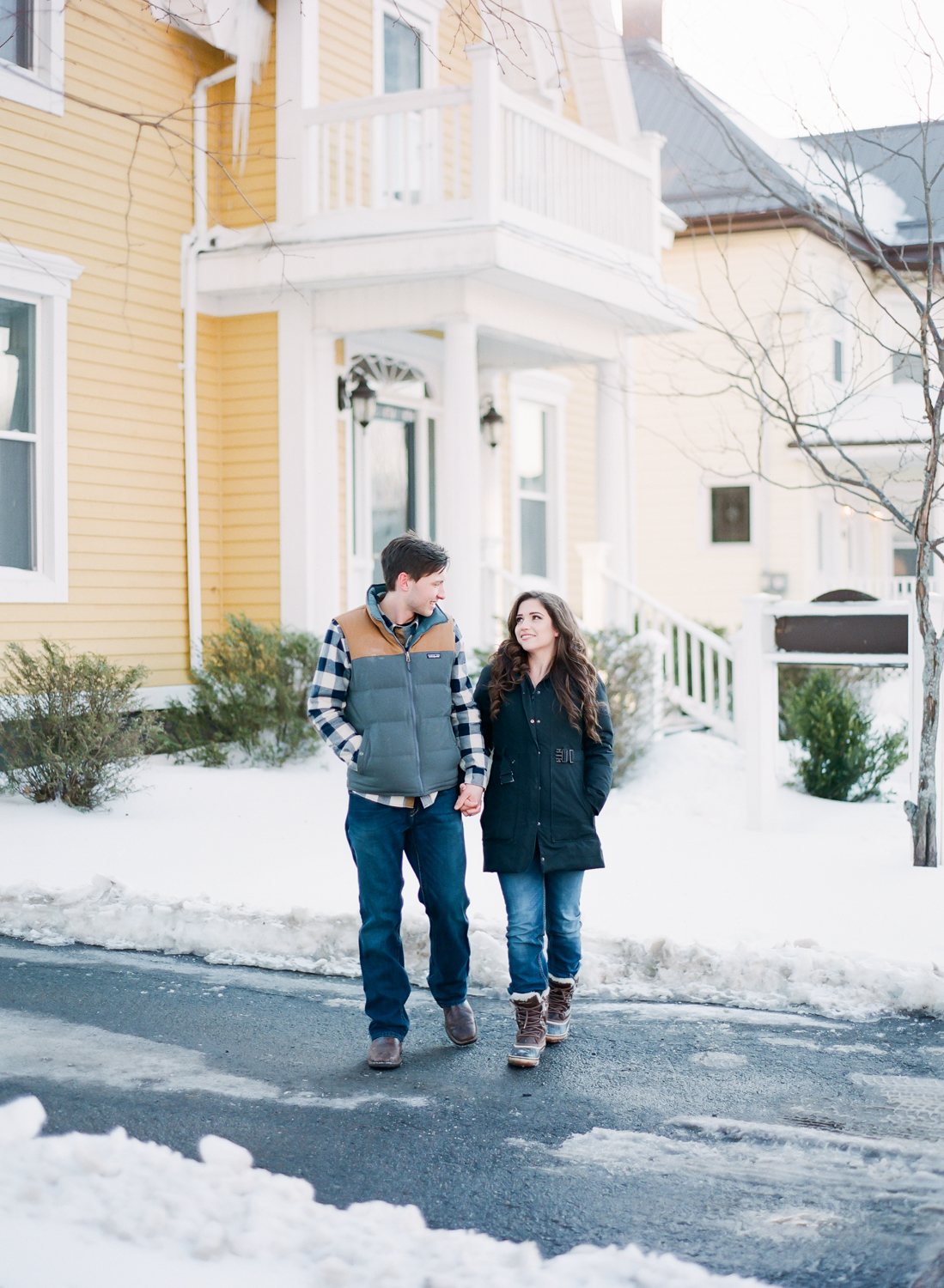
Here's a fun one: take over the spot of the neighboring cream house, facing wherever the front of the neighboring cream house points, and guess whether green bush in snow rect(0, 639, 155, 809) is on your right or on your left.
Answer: on your right

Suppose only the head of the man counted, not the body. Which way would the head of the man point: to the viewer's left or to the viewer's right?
to the viewer's right

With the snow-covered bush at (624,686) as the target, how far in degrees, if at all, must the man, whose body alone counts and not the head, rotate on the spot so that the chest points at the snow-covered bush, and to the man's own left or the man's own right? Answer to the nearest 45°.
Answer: approximately 180°

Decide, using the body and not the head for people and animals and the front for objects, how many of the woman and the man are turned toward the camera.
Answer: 2

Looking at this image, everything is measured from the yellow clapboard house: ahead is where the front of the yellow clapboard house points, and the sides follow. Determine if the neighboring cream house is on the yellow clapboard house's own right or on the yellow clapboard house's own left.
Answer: on the yellow clapboard house's own left

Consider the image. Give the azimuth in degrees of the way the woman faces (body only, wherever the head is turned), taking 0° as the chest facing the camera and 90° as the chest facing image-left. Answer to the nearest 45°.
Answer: approximately 0°

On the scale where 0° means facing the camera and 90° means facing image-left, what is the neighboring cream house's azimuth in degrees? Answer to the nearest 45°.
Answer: approximately 315°

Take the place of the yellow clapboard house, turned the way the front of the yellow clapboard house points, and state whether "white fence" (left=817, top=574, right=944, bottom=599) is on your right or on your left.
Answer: on your left

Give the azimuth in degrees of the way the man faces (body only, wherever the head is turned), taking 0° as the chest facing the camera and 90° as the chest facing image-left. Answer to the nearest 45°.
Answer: approximately 0°

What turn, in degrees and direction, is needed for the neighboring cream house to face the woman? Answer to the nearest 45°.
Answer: approximately 45° to its right
